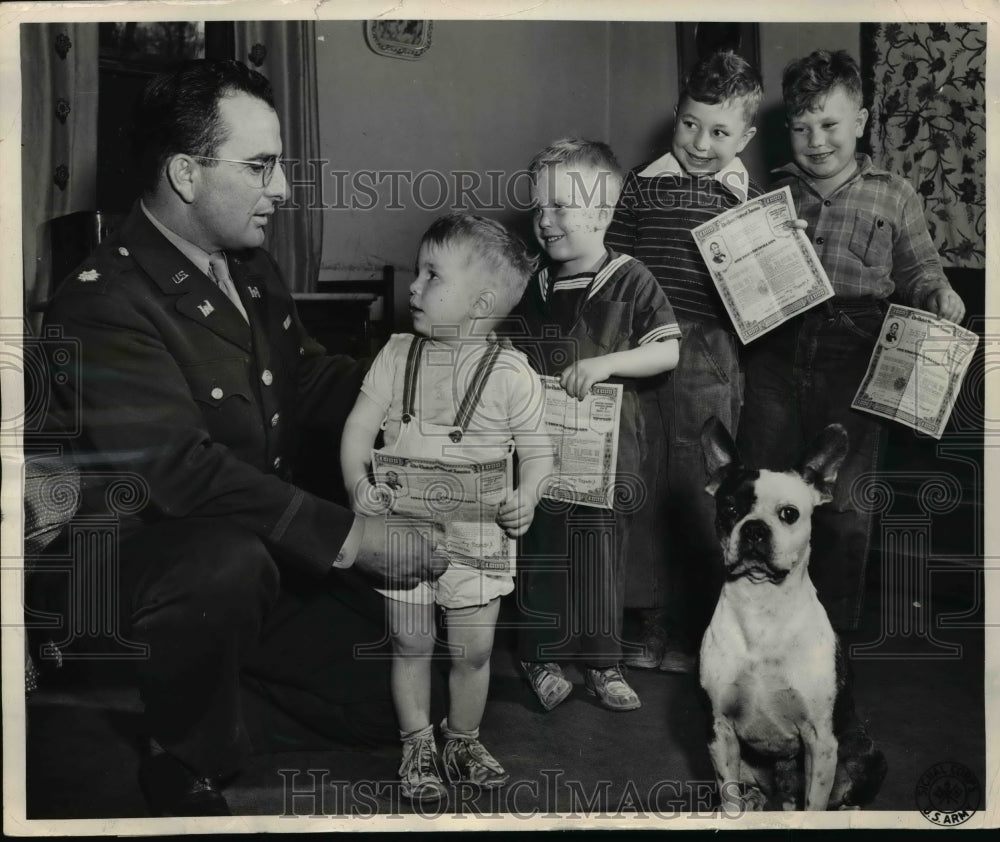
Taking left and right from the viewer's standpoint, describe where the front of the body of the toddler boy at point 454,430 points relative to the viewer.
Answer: facing the viewer

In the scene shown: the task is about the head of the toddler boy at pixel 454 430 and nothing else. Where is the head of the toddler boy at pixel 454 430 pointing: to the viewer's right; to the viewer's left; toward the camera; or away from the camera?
to the viewer's left

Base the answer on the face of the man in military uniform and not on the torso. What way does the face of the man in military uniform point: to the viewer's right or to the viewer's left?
to the viewer's right

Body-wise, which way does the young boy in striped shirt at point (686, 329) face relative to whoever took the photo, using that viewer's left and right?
facing the viewer and to the left of the viewer

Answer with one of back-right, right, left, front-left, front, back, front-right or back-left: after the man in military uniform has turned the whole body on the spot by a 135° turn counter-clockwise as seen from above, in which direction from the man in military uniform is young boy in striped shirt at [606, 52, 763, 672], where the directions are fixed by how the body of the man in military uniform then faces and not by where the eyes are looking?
right

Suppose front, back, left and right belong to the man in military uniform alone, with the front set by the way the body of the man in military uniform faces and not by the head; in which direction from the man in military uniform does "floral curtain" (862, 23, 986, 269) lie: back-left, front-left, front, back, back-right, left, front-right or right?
front-left

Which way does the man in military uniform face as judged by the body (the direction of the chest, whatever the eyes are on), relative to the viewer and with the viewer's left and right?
facing the viewer and to the right of the viewer
